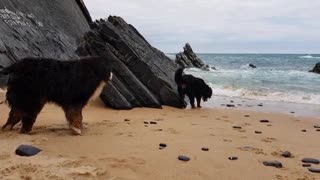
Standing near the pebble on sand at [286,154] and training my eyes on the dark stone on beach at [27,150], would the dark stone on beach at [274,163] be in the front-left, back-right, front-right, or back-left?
front-left

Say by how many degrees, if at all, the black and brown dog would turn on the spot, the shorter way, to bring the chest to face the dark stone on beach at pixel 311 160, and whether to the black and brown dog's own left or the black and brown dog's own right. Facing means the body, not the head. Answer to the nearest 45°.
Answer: approximately 45° to the black and brown dog's own right

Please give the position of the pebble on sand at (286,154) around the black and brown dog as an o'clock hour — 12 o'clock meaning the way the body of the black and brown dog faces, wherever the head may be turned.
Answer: The pebble on sand is roughly at 1 o'clock from the black and brown dog.

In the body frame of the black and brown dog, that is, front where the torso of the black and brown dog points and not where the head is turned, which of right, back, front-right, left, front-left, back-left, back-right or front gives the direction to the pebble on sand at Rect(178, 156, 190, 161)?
front-right

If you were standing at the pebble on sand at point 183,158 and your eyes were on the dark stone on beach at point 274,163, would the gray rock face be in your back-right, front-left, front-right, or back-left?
back-left

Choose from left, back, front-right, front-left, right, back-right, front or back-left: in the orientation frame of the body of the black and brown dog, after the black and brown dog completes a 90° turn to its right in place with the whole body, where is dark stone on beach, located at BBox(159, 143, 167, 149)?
front-left

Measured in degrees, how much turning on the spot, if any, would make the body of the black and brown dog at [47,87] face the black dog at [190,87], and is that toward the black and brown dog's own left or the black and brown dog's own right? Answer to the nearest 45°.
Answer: approximately 45° to the black and brown dog's own left

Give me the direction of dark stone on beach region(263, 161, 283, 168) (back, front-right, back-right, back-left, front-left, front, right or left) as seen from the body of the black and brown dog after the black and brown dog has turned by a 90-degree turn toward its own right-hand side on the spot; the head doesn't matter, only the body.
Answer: front-left

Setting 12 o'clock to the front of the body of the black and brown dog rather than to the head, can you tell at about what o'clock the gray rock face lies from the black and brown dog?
The gray rock face is roughly at 9 o'clock from the black and brown dog.

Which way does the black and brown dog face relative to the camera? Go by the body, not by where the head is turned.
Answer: to the viewer's right
